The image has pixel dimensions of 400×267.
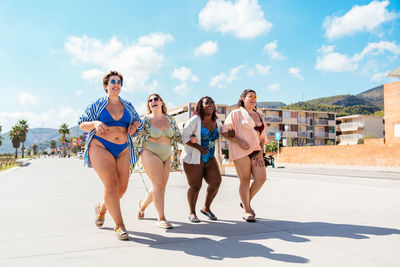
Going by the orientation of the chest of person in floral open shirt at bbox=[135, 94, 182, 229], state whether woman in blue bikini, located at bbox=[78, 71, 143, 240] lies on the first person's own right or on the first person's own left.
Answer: on the first person's own right

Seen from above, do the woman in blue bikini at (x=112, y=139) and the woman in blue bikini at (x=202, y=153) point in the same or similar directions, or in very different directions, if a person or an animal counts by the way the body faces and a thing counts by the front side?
same or similar directions

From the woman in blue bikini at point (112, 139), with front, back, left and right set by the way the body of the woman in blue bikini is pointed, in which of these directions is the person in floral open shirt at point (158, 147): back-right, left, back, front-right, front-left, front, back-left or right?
left

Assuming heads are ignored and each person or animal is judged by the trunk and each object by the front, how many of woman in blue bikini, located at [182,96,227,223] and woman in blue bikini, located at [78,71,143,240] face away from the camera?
0

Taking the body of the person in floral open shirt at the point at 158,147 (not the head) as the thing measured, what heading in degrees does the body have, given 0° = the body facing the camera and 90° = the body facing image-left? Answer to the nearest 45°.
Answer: approximately 315°

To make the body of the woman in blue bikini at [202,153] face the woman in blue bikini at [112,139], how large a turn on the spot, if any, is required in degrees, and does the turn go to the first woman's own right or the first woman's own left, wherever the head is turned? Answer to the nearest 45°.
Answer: approximately 90° to the first woman's own right

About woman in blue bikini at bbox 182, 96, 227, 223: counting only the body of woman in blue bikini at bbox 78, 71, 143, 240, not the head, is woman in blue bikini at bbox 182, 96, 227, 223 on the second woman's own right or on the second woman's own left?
on the second woman's own left

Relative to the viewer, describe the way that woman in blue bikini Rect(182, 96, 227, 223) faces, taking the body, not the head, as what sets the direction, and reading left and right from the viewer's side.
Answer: facing the viewer and to the right of the viewer
